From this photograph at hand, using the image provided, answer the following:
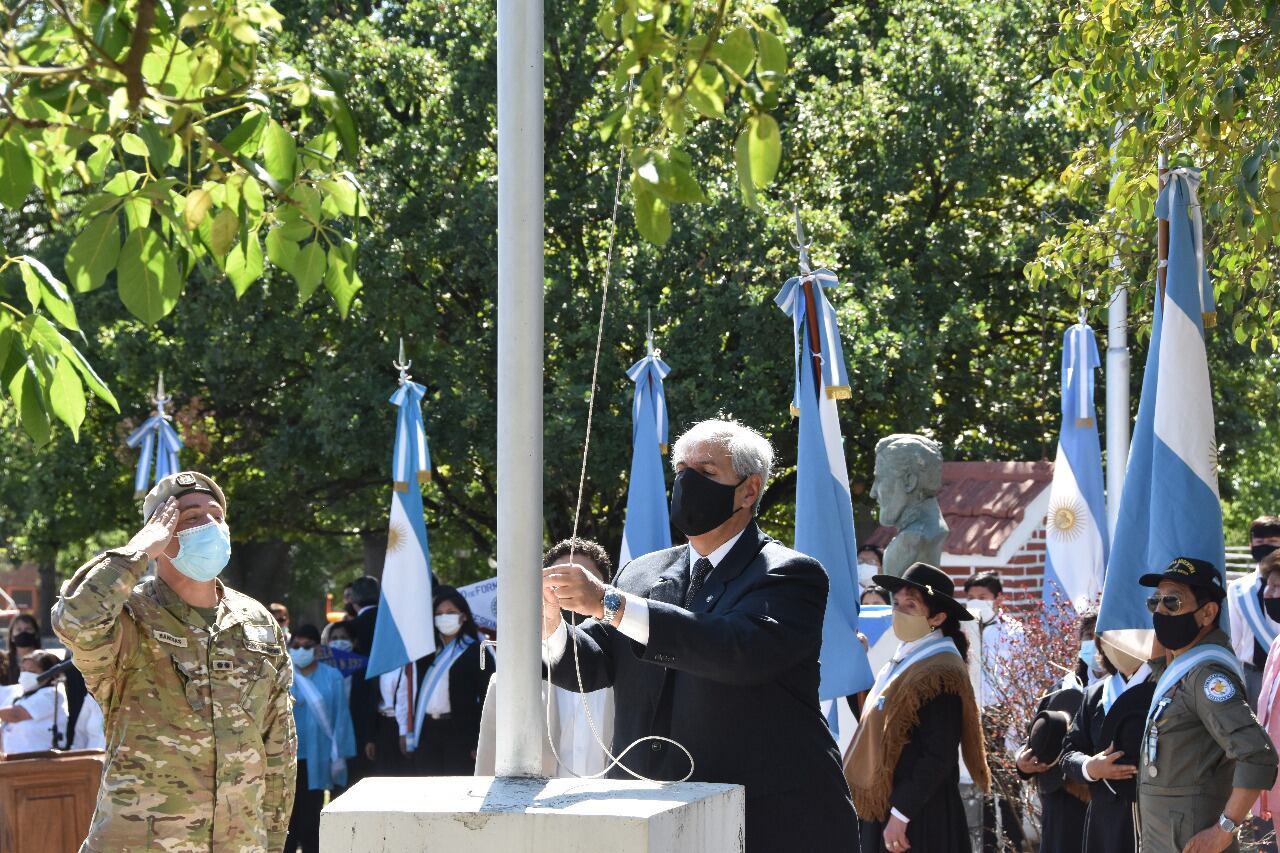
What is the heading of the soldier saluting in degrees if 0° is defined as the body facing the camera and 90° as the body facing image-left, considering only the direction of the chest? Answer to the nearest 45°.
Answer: approximately 315°

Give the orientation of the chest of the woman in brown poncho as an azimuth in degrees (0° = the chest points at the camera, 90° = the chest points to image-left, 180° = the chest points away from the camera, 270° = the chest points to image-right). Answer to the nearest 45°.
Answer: approximately 45°

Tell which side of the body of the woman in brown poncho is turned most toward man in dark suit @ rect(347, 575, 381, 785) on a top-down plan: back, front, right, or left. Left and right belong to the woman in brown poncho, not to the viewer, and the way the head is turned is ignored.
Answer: right

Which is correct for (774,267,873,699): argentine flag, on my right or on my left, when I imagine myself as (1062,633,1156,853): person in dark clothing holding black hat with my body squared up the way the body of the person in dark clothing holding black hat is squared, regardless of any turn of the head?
on my right

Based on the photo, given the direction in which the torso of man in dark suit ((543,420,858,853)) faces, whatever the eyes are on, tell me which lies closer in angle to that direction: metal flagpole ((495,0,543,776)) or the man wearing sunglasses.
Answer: the metal flagpole

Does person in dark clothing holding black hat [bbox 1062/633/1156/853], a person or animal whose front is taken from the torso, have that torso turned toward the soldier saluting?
yes
